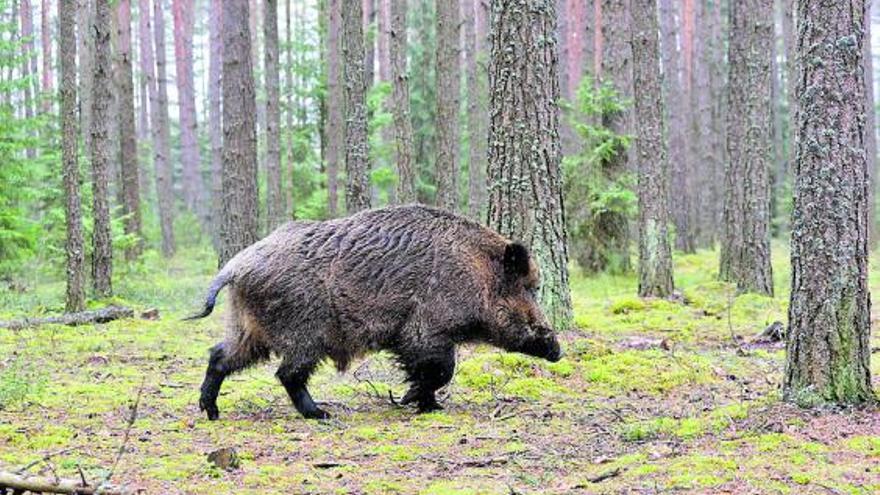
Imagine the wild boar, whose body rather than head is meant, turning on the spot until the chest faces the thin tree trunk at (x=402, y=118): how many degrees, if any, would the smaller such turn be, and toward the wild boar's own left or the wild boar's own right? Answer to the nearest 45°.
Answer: approximately 90° to the wild boar's own left

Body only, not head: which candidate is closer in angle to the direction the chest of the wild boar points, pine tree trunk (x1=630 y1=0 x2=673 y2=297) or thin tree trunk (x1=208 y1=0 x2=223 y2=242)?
the pine tree trunk

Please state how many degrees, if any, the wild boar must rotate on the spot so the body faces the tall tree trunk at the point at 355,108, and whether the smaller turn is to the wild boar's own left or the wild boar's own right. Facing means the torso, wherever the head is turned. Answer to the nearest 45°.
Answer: approximately 90° to the wild boar's own left

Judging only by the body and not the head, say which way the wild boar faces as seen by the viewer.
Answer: to the viewer's right

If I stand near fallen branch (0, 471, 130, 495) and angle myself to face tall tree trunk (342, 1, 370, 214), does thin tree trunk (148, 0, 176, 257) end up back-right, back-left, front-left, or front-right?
front-left

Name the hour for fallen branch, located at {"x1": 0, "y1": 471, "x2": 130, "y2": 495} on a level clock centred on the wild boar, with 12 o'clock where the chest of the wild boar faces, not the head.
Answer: The fallen branch is roughly at 4 o'clock from the wild boar.

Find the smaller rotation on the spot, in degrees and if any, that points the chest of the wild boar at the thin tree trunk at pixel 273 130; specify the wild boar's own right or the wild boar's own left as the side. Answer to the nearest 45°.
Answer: approximately 90° to the wild boar's own left

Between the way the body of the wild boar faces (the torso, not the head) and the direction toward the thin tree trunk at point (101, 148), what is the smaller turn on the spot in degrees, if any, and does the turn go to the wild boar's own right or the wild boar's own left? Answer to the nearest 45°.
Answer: approximately 135° to the wild boar's own left

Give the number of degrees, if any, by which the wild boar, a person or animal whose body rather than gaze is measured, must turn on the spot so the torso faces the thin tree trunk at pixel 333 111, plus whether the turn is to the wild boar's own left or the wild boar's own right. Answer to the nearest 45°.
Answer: approximately 90° to the wild boar's own left

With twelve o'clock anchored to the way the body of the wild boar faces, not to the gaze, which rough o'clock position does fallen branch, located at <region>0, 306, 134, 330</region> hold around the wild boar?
The fallen branch is roughly at 8 o'clock from the wild boar.

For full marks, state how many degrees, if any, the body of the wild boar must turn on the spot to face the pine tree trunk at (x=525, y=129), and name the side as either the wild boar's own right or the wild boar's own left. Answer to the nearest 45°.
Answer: approximately 45° to the wild boar's own left

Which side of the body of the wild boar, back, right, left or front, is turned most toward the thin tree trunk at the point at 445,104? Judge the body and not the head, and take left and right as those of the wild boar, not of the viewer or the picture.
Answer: left

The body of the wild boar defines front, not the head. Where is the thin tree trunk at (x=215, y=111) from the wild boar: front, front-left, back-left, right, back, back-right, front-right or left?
left

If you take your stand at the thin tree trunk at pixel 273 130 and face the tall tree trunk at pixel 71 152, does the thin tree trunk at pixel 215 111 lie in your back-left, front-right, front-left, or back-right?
back-right

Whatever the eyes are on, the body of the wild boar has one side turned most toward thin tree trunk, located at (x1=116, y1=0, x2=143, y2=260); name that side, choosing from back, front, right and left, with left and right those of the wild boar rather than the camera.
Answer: left
